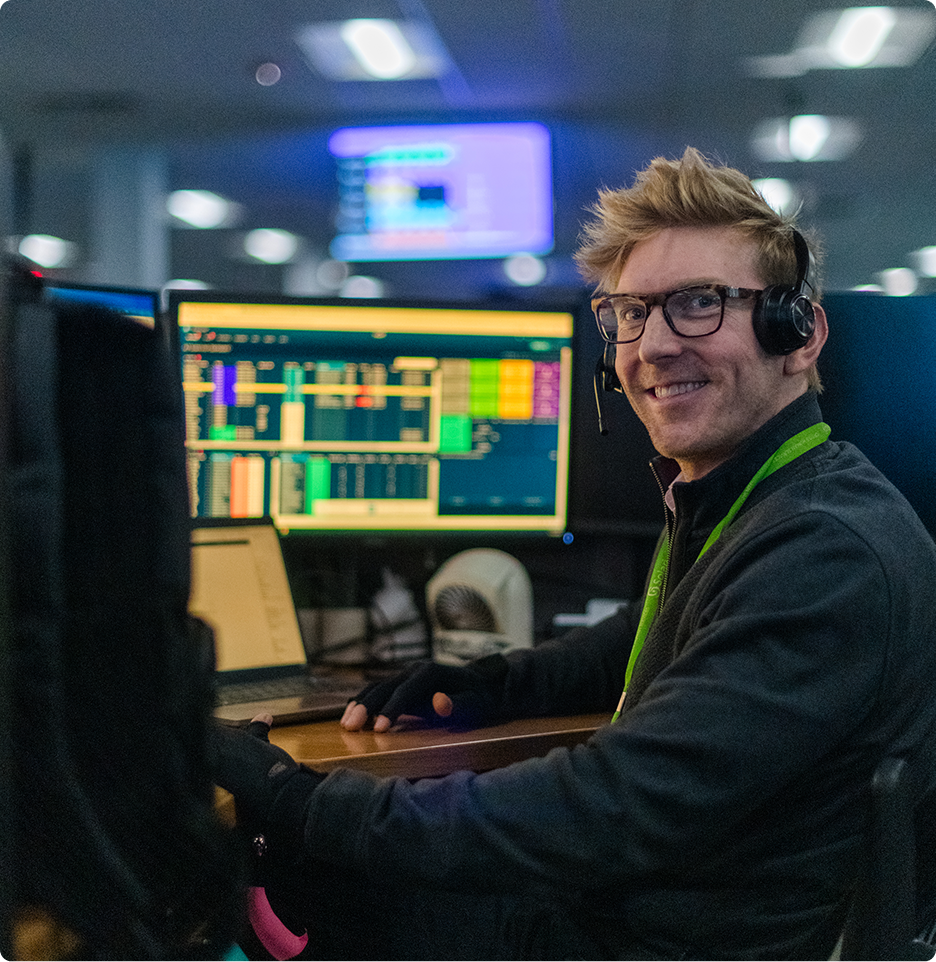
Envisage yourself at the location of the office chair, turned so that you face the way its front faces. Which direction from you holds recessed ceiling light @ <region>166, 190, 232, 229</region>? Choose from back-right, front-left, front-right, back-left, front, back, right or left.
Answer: front-right

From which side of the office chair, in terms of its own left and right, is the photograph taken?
left

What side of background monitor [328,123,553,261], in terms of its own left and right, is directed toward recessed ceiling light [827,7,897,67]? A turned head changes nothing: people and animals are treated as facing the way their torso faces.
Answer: left

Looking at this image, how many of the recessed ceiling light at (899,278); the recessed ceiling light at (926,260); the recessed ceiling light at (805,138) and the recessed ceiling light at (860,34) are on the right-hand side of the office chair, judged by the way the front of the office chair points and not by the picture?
4

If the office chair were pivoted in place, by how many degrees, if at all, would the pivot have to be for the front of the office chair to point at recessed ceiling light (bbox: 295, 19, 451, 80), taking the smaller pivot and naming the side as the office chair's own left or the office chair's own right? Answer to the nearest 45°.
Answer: approximately 45° to the office chair's own right

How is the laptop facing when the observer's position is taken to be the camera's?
facing the viewer and to the right of the viewer

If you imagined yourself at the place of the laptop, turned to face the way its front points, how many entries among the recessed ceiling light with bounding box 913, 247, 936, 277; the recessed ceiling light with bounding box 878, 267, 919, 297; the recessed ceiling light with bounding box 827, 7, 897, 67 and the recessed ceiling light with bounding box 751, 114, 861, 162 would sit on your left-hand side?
4

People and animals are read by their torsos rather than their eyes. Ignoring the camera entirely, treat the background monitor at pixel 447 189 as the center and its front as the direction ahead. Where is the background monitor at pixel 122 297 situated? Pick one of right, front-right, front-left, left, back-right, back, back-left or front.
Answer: front

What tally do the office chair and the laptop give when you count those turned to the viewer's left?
1

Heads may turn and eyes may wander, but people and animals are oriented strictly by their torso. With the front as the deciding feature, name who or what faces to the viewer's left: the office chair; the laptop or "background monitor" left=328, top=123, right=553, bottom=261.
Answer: the office chair

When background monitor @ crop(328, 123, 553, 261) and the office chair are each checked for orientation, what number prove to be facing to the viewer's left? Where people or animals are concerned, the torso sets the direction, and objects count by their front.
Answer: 1

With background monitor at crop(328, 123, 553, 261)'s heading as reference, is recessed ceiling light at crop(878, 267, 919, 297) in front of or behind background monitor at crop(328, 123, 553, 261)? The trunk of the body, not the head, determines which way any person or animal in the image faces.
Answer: behind

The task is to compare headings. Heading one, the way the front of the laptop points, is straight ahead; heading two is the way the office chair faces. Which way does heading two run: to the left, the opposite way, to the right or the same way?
the opposite way

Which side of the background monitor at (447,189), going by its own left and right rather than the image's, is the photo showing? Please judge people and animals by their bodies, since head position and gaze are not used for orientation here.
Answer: front

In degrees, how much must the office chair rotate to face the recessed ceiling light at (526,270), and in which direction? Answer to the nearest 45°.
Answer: approximately 45° to its right
